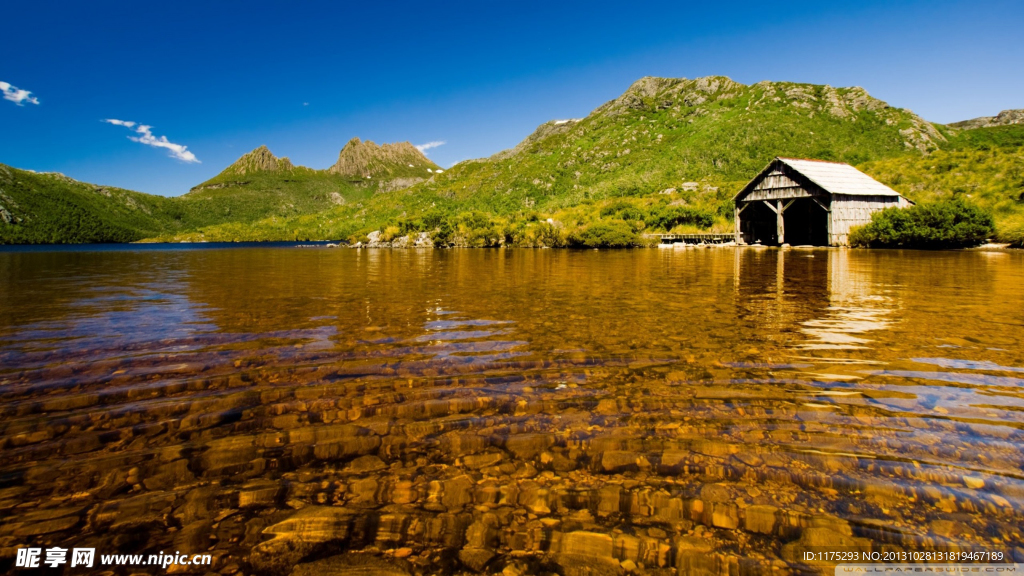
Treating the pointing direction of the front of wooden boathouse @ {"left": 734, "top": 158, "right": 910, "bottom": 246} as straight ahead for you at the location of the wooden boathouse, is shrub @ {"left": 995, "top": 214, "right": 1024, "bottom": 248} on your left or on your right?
on your left

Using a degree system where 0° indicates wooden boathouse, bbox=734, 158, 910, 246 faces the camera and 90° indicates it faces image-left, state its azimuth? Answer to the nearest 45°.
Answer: approximately 45°

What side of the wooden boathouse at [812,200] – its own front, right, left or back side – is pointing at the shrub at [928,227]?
left
